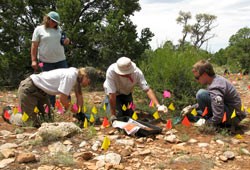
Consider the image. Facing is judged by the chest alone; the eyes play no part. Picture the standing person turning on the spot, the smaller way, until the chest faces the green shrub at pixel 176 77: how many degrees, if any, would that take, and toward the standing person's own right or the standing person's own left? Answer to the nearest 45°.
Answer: approximately 45° to the standing person's own left

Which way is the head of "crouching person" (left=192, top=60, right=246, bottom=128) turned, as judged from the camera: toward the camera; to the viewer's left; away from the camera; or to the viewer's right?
to the viewer's left

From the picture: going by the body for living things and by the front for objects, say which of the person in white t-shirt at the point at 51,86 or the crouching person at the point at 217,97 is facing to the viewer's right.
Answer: the person in white t-shirt at the point at 51,86

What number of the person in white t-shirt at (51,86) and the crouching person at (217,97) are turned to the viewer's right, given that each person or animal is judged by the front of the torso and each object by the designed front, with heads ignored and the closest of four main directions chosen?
1

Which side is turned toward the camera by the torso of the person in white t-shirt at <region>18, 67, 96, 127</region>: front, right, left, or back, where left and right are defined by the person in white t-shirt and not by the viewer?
right

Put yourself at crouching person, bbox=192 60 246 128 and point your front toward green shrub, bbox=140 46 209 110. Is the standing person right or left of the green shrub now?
left

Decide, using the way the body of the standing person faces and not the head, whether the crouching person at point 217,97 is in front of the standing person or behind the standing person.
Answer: in front

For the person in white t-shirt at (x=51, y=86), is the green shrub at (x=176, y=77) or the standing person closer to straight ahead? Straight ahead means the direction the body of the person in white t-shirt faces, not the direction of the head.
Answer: the green shrub

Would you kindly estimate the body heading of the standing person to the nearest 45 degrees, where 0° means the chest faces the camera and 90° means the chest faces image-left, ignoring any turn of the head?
approximately 315°

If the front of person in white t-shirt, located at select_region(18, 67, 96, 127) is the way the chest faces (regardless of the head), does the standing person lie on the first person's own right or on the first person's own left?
on the first person's own left

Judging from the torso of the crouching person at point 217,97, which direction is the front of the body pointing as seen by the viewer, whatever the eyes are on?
to the viewer's left

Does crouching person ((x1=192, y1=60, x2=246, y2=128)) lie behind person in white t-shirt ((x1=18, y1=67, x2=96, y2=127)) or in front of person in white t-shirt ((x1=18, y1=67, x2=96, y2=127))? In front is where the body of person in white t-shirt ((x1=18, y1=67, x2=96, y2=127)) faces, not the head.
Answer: in front

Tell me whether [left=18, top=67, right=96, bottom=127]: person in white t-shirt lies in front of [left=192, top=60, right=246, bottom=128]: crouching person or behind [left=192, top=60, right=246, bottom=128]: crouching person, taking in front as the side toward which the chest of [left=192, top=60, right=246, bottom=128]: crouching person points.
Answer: in front
